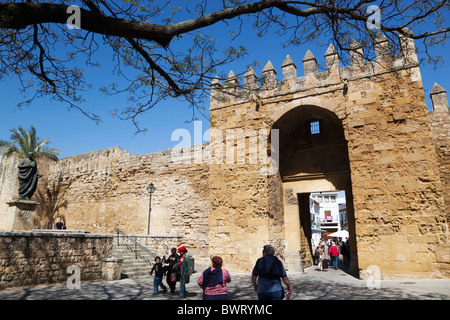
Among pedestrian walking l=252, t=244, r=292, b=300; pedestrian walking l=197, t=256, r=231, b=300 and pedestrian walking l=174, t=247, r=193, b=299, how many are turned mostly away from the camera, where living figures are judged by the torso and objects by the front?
2

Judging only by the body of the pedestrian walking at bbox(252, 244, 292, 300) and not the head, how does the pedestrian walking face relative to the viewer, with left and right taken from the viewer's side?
facing away from the viewer

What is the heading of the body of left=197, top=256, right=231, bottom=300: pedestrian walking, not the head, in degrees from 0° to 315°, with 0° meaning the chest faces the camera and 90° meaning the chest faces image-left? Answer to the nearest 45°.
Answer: approximately 180°

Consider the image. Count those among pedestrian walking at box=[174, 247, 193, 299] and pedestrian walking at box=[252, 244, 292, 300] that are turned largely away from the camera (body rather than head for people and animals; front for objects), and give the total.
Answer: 1

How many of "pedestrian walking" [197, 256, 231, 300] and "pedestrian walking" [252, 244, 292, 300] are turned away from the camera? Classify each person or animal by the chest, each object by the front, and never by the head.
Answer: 2

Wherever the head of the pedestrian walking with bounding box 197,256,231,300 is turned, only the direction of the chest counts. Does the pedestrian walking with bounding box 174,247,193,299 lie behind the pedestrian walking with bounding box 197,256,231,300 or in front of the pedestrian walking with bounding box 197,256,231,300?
in front

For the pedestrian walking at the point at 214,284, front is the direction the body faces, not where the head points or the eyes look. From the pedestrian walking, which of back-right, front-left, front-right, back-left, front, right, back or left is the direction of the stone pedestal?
front-left

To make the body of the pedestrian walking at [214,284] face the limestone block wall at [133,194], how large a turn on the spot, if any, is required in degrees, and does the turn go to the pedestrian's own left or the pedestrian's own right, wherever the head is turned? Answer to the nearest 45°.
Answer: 0° — they already face it

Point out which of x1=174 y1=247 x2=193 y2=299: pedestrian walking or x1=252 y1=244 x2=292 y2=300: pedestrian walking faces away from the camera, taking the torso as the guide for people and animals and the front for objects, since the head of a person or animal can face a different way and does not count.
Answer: x1=252 y1=244 x2=292 y2=300: pedestrian walking

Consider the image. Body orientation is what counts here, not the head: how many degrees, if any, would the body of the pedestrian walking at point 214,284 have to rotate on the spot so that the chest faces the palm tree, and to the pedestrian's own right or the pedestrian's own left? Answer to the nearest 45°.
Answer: approximately 45° to the pedestrian's own left

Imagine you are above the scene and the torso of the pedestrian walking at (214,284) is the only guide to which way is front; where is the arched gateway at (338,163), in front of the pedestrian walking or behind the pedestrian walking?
in front
